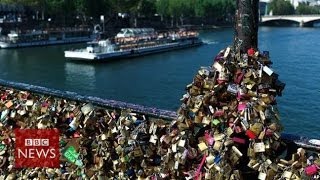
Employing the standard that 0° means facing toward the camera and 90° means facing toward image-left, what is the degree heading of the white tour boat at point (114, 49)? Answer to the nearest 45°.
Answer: approximately 45°

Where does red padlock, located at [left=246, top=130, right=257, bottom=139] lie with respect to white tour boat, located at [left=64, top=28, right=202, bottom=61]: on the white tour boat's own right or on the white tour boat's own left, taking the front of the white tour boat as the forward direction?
on the white tour boat's own left
